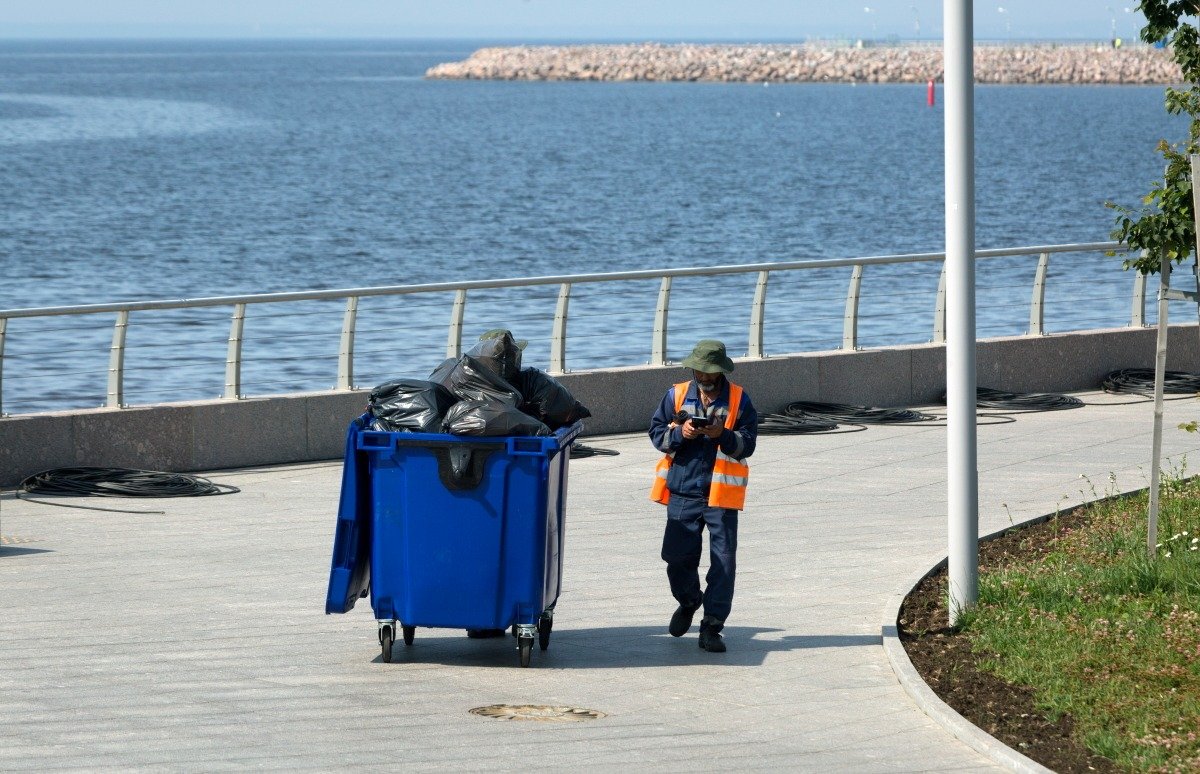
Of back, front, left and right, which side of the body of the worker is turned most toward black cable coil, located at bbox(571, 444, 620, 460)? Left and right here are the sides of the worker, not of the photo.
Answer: back

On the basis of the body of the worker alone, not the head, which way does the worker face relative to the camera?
toward the camera

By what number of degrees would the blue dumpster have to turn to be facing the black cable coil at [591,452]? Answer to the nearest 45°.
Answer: approximately 90° to its left

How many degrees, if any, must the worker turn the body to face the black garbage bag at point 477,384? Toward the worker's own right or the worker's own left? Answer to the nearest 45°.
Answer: approximately 90° to the worker's own right

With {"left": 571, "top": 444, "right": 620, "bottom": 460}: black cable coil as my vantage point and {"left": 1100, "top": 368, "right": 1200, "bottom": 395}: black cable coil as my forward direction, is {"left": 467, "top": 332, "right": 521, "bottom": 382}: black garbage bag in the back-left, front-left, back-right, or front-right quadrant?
back-right

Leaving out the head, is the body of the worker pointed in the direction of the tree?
no

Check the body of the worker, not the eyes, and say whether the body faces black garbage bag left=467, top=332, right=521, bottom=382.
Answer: no

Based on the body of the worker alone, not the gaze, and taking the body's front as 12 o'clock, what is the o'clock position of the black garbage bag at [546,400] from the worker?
The black garbage bag is roughly at 3 o'clock from the worker.

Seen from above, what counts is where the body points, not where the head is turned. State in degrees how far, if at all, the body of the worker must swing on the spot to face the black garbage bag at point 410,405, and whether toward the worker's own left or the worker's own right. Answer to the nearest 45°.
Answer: approximately 90° to the worker's own right

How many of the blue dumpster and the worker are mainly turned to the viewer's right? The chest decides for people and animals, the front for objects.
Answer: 1

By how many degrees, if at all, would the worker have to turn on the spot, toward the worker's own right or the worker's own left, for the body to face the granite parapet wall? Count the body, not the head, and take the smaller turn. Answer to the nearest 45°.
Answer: approximately 180°

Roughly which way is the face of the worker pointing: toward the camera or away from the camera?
toward the camera

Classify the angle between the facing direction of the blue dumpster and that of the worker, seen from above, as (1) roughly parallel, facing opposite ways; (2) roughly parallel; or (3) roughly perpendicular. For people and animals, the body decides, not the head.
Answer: roughly perpendicular

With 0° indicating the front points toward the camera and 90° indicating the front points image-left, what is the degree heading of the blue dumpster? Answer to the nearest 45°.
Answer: approximately 270°
